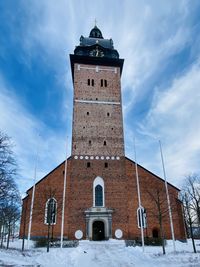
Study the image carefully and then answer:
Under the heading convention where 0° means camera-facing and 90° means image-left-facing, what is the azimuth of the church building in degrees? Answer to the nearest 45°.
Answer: approximately 0°
